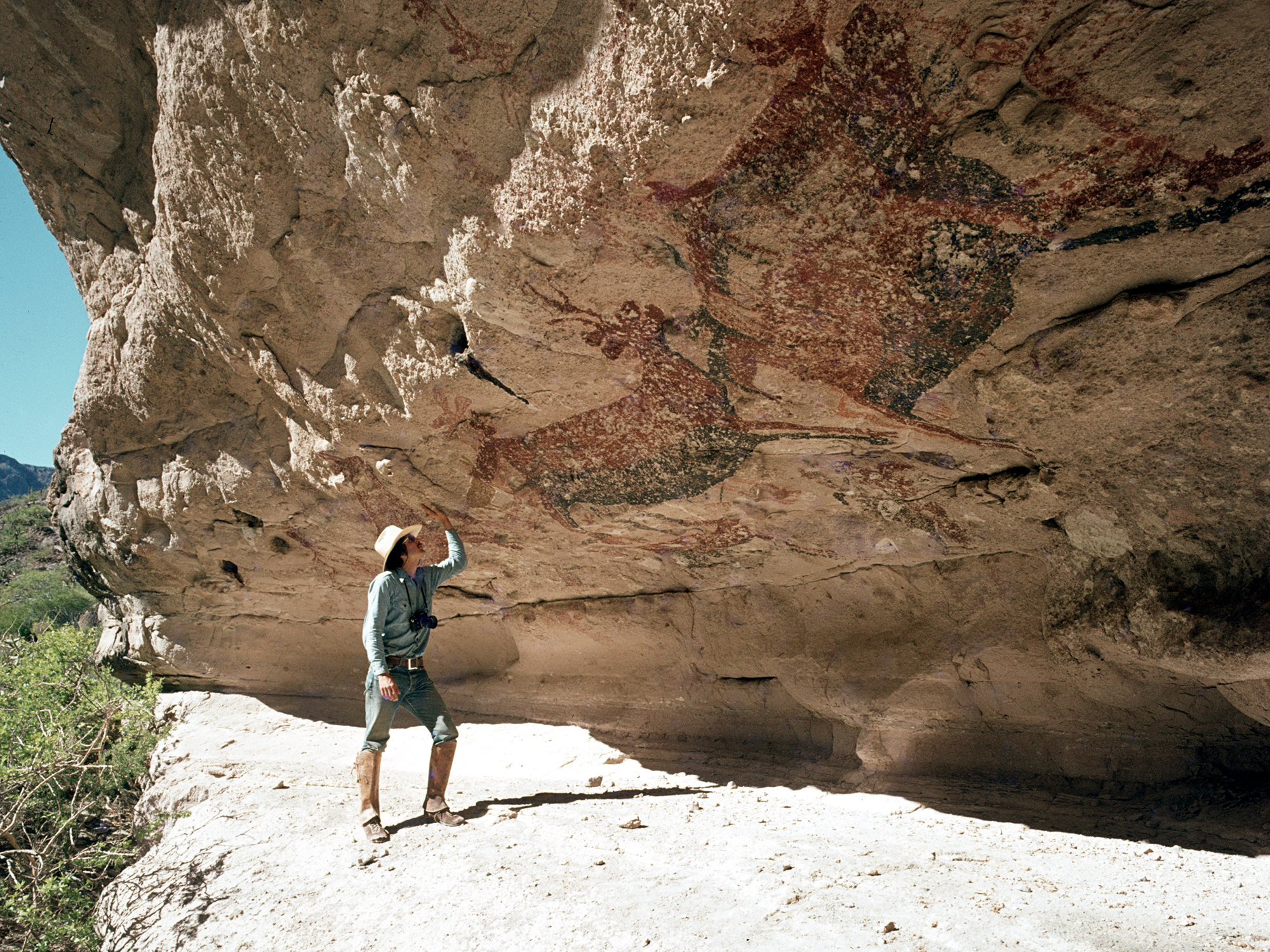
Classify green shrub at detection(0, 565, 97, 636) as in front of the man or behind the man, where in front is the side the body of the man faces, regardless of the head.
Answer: behind

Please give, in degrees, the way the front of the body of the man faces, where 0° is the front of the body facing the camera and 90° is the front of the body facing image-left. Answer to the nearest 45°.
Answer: approximately 315°

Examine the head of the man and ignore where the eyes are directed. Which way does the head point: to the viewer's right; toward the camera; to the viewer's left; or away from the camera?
to the viewer's right

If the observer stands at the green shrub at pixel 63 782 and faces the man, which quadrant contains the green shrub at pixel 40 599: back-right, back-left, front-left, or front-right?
back-left
